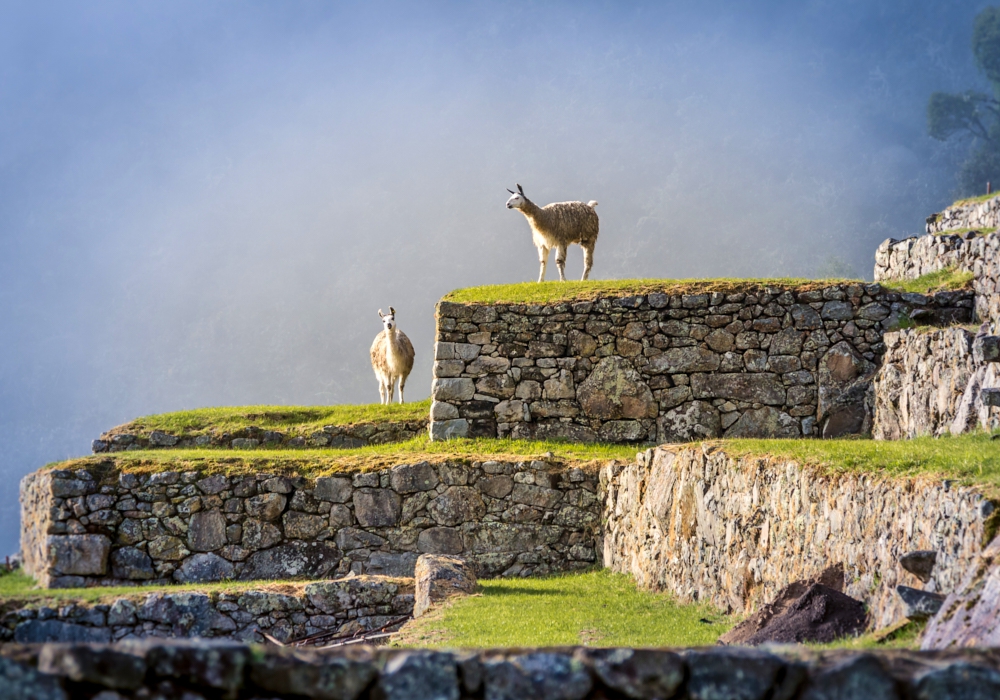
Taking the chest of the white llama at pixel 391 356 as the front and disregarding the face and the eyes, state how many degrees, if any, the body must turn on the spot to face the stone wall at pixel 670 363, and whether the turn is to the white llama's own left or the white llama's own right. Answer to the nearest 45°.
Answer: approximately 45° to the white llama's own left

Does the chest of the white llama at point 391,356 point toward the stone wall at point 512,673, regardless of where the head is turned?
yes

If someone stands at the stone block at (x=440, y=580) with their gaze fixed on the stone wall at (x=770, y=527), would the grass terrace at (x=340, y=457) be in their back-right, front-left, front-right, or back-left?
back-left

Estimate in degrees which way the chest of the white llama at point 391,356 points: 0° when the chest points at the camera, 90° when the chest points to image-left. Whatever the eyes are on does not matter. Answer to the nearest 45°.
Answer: approximately 0°

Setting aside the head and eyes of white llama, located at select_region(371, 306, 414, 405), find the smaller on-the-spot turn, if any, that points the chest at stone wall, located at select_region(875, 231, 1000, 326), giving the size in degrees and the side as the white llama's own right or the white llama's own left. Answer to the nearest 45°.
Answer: approximately 45° to the white llama's own left

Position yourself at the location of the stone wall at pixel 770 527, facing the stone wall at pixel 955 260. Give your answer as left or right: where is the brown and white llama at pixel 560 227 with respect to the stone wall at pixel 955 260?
left

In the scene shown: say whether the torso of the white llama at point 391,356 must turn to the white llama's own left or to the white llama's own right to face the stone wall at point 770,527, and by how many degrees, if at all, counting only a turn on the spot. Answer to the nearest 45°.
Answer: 0° — it already faces it
